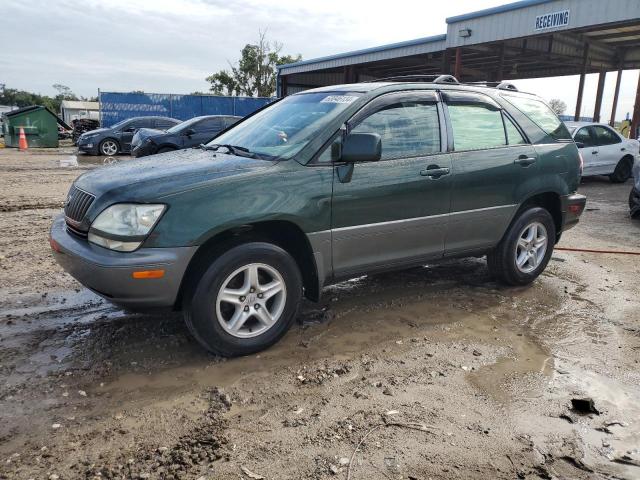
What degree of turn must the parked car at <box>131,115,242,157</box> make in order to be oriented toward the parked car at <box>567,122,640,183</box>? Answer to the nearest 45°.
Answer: approximately 135° to its left

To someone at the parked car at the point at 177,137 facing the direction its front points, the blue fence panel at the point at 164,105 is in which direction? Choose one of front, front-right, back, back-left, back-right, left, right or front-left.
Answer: back-right

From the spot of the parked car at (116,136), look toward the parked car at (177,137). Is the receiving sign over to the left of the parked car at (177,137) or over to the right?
left

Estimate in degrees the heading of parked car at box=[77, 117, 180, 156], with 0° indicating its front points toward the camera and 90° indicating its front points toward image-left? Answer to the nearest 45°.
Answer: approximately 45°

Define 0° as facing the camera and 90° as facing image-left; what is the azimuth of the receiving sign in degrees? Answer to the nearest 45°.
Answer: approximately 45°

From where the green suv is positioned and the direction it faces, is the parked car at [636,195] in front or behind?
behind
